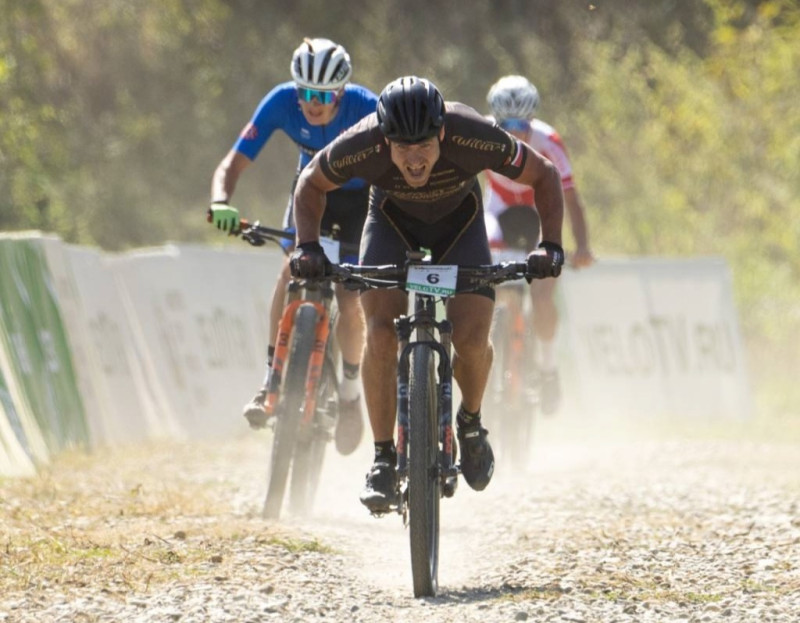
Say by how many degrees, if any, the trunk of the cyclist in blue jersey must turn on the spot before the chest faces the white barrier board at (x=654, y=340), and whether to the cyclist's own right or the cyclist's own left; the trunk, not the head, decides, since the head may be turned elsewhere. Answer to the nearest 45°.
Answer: approximately 135° to the cyclist's own left

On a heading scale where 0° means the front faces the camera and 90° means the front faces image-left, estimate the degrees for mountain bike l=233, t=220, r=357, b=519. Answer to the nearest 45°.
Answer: approximately 0°

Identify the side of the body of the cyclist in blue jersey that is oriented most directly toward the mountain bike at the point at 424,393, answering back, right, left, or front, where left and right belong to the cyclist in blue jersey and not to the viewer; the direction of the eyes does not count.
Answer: front

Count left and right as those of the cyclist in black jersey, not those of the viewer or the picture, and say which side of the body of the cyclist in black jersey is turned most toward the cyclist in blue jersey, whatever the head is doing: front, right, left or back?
back

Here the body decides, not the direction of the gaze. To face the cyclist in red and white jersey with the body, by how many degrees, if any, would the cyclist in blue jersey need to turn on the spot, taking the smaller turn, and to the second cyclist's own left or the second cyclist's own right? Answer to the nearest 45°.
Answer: approximately 135° to the second cyclist's own left

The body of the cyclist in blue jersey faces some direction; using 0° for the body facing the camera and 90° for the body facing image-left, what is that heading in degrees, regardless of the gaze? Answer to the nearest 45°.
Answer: approximately 0°

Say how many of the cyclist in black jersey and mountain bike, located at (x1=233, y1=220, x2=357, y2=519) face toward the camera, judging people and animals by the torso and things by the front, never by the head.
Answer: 2

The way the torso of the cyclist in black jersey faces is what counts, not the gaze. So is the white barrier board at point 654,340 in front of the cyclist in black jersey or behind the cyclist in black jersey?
behind

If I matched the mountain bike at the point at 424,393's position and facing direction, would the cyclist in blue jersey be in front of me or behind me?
behind

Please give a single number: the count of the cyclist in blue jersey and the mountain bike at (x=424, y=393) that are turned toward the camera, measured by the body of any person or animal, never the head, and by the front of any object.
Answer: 2

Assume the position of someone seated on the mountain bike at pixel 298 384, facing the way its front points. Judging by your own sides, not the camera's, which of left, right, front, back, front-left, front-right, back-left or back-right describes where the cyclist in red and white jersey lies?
back-left
